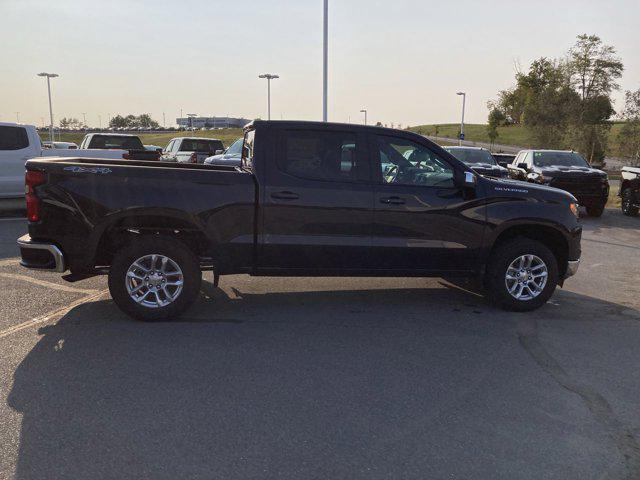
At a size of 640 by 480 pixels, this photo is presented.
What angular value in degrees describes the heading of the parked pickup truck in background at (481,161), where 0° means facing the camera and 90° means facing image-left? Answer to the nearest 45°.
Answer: approximately 315°

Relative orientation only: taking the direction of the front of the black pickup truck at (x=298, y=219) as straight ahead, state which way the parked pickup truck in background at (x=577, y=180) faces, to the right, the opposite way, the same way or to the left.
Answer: to the right

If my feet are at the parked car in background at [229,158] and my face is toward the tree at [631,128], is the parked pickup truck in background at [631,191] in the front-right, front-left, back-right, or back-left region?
front-right

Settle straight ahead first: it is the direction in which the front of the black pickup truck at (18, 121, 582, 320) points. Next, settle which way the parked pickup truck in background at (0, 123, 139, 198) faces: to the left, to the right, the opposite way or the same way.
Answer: the opposite way

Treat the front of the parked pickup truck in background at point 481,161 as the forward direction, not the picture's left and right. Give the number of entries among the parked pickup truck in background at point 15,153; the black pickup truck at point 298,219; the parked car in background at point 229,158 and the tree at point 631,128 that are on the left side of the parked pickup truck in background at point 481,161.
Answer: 1

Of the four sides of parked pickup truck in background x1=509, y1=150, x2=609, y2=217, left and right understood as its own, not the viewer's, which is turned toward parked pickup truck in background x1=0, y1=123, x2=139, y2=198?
right

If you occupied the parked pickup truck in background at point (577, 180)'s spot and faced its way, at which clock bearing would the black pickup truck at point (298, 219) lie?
The black pickup truck is roughly at 2 o'clock from the parked pickup truck in background.

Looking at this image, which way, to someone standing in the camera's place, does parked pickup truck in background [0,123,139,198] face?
facing to the left of the viewer

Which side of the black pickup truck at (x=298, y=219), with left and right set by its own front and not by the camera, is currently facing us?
right

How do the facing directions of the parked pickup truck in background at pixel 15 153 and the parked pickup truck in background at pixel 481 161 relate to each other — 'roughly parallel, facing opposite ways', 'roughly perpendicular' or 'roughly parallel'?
roughly perpendicular

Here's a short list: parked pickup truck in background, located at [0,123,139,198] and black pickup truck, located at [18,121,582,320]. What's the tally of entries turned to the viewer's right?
1

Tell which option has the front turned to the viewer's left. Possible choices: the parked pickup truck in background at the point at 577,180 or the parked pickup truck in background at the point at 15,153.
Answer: the parked pickup truck in background at the point at 15,153

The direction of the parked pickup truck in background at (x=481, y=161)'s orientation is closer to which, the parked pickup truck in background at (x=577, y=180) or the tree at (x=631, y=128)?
the parked pickup truck in background
